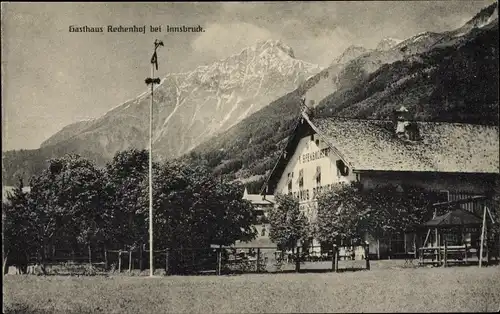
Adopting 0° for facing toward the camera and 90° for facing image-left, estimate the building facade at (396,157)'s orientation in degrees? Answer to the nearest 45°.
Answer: approximately 45°
